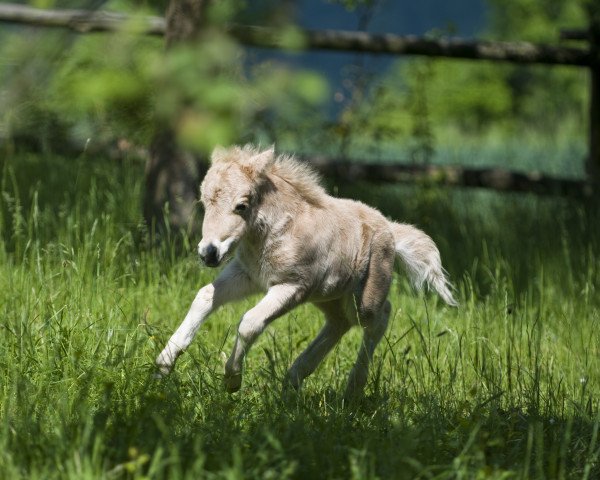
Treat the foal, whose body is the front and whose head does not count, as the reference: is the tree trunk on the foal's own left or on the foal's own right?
on the foal's own right

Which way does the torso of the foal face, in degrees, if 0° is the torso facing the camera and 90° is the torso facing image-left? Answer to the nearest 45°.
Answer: approximately 45°

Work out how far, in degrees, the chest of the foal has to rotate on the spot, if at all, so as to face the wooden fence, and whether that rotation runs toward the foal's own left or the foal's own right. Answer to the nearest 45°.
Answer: approximately 135° to the foal's own right
